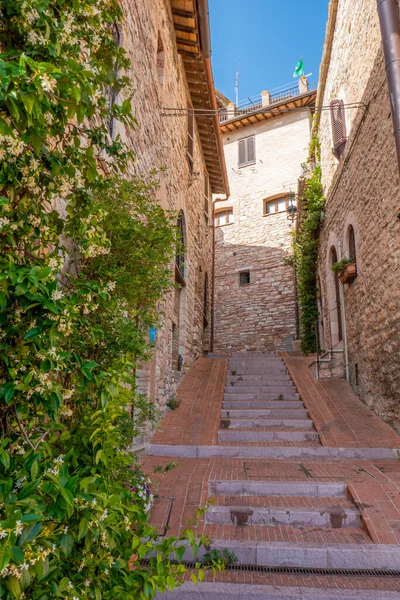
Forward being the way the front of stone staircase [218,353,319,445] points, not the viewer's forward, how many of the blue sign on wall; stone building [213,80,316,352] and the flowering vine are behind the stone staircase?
1

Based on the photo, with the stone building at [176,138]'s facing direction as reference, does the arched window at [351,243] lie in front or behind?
in front

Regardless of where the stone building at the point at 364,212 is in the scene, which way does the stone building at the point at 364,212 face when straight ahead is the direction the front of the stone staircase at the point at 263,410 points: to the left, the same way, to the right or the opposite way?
to the right

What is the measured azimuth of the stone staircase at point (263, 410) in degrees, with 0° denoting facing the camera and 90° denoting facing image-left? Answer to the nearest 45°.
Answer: approximately 0°

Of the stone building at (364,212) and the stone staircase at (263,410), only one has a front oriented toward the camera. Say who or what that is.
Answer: the stone staircase

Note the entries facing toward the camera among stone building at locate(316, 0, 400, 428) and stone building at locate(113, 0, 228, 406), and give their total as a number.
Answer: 0

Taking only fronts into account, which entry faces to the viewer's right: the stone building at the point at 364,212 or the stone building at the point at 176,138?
the stone building at the point at 176,138

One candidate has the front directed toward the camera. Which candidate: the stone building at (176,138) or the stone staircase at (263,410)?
the stone staircase

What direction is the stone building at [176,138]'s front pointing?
to the viewer's right

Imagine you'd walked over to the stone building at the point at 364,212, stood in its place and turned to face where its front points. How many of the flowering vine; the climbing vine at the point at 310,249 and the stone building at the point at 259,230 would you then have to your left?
1

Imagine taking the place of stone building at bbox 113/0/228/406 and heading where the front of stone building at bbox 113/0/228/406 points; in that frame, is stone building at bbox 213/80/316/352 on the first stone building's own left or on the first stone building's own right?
on the first stone building's own left

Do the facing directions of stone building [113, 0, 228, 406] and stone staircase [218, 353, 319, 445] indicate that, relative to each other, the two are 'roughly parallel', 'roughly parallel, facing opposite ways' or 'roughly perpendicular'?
roughly perpendicular

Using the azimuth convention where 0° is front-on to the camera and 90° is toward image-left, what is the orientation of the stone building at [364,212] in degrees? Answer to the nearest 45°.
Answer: approximately 90°

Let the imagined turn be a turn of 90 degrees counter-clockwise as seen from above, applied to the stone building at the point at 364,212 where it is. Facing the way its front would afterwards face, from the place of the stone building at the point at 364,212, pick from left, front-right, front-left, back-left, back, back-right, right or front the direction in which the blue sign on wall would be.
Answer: front-right
